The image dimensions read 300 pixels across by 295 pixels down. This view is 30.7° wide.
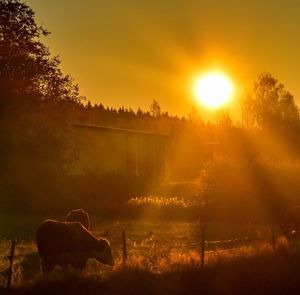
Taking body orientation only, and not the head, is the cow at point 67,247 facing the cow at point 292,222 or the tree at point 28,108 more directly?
the cow

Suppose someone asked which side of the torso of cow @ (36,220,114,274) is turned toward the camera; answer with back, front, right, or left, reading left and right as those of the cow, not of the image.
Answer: right

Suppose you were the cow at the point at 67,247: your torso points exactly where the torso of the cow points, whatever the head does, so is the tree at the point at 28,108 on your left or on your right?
on your left

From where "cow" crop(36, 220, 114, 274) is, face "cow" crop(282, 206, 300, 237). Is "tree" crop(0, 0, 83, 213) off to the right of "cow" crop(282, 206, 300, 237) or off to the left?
left

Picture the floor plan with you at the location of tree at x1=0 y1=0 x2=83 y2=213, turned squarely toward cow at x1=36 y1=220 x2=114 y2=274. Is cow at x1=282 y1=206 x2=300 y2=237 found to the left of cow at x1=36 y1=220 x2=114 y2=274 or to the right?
left

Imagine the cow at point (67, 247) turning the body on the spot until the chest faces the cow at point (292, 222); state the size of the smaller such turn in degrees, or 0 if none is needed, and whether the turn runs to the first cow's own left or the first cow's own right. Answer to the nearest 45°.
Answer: approximately 45° to the first cow's own left
